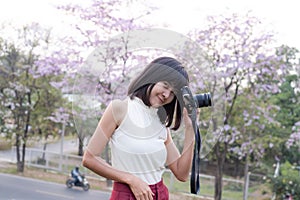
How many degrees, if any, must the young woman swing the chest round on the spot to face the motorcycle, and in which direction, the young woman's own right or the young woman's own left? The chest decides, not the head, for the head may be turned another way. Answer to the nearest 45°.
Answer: approximately 135° to the young woman's own left

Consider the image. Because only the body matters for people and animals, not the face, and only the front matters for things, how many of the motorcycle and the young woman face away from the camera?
0

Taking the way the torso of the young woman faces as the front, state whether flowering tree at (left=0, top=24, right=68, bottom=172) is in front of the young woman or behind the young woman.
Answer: behind

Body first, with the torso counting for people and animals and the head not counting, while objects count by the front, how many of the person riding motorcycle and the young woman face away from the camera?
0

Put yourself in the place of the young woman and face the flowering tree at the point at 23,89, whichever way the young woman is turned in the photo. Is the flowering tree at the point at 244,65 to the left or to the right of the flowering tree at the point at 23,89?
right

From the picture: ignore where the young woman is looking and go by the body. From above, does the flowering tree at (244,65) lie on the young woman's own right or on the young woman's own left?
on the young woman's own left
